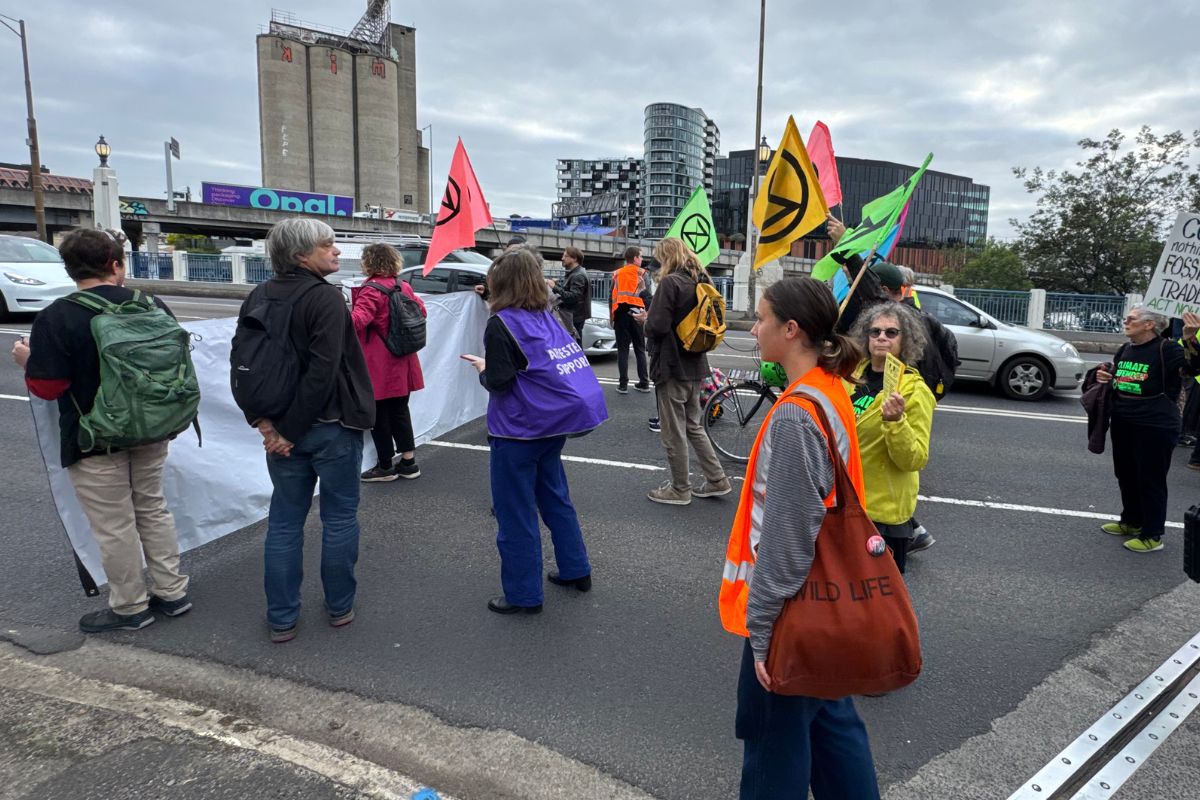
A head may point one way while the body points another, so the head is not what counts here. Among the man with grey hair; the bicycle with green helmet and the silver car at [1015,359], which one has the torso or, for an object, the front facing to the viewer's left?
the bicycle with green helmet

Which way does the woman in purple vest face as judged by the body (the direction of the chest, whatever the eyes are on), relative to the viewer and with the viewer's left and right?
facing away from the viewer and to the left of the viewer

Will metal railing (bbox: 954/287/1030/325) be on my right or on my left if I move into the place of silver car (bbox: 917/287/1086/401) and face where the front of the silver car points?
on my left

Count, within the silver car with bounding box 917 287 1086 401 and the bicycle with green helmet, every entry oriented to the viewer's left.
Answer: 1

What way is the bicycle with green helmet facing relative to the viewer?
to the viewer's left

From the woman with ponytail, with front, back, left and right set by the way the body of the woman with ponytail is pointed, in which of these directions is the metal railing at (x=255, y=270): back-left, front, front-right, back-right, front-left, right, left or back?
front-right

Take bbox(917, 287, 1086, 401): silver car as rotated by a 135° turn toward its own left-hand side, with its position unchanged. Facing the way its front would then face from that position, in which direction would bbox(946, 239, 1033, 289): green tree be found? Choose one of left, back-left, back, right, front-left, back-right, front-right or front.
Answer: front-right

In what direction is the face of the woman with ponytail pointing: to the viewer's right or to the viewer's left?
to the viewer's left

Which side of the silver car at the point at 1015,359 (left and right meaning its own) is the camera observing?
right

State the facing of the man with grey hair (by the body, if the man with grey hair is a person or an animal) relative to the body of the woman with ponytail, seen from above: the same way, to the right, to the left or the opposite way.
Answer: to the right

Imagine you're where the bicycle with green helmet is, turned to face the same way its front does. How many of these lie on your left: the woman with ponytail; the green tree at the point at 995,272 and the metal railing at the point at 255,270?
1

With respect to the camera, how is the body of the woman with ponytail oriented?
to the viewer's left

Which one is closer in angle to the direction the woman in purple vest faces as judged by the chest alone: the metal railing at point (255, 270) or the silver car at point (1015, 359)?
the metal railing

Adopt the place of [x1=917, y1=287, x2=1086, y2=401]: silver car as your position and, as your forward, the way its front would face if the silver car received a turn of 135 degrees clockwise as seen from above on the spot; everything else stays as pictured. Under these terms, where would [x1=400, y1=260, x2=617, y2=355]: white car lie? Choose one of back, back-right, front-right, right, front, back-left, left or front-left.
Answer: front-right
